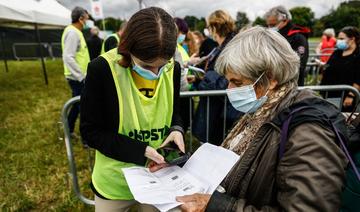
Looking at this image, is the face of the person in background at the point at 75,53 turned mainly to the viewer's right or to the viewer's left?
to the viewer's right

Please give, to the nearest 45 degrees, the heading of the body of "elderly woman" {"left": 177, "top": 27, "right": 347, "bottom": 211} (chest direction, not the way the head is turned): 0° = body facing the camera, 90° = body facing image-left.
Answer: approximately 90°

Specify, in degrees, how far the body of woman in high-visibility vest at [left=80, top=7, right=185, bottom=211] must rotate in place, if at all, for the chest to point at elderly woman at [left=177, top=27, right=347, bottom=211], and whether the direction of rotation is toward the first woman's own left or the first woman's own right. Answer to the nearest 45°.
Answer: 0° — they already face them

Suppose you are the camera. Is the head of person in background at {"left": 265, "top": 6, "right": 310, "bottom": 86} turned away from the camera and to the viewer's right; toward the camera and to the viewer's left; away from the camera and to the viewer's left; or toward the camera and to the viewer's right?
toward the camera and to the viewer's left

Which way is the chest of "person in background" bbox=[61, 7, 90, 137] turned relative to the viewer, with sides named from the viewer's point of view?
facing to the right of the viewer

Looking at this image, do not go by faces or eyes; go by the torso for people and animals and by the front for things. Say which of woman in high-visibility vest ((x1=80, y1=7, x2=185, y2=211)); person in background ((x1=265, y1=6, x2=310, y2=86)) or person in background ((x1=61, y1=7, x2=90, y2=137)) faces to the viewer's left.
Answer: person in background ((x1=265, y1=6, x2=310, y2=86))

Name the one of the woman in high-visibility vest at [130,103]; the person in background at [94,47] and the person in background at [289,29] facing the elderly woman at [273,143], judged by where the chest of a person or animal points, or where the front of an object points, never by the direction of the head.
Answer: the woman in high-visibility vest

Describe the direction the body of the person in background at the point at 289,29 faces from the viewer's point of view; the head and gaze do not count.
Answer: to the viewer's left
